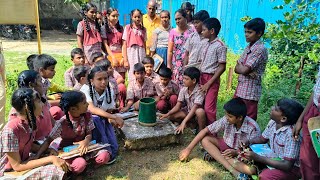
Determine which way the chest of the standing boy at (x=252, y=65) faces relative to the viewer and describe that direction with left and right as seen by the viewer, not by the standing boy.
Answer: facing the viewer and to the left of the viewer

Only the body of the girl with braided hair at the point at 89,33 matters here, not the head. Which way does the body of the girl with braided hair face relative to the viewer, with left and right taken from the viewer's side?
facing the viewer and to the right of the viewer

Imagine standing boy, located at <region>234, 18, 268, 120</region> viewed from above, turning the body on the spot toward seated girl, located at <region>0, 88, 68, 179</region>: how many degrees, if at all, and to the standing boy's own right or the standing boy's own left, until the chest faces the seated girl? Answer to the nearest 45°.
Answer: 0° — they already face them

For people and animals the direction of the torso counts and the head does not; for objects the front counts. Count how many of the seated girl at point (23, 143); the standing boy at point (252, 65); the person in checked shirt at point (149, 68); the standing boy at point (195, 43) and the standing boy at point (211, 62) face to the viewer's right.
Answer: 1

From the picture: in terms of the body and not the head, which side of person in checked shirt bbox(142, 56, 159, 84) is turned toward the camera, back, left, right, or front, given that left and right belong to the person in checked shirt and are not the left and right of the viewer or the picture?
front

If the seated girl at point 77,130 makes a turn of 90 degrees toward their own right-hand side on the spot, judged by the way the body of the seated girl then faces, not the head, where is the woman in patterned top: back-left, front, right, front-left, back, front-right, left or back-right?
back

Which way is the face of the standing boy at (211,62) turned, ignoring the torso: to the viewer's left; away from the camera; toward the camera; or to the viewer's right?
to the viewer's left

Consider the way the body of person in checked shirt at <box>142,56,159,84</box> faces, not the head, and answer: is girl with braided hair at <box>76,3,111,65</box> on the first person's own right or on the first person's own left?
on the first person's own right

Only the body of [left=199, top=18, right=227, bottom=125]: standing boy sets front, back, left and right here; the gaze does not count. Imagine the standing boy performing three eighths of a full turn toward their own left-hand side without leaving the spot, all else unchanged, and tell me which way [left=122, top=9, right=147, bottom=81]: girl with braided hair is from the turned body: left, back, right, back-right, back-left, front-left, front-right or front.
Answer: back-left

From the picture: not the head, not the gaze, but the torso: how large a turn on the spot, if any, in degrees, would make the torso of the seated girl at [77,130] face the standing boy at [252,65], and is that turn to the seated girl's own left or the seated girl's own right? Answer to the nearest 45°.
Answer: approximately 45° to the seated girl's own left

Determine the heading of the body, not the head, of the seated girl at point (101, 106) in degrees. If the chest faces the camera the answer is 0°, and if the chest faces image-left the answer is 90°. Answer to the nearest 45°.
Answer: approximately 315°

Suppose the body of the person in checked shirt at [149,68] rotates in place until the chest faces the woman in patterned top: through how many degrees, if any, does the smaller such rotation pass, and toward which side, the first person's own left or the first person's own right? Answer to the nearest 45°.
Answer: approximately 135° to the first person's own left
